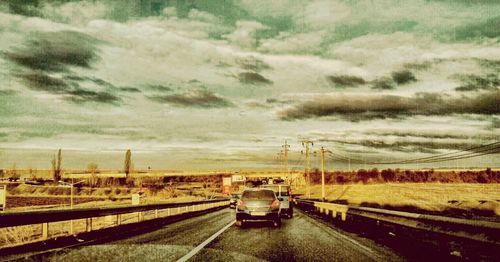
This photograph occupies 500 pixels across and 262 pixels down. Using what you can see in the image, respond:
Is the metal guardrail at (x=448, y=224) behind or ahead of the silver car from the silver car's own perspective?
behind

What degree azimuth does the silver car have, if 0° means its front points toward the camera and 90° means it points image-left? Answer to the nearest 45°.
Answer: approximately 180°
